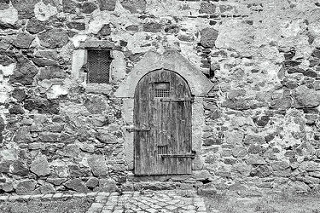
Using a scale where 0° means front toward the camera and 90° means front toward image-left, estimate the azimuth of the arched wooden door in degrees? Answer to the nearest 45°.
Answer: approximately 0°

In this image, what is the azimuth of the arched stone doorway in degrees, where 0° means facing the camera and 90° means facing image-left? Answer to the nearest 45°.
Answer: approximately 0°

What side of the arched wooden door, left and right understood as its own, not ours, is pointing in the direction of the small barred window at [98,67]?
right

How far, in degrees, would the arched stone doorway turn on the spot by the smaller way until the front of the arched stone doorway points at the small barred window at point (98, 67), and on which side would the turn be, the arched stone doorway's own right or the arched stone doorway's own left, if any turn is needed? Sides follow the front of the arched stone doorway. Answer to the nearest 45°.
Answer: approximately 90° to the arched stone doorway's own right
